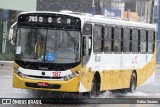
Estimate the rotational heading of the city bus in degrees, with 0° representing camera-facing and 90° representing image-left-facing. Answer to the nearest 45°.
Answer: approximately 45°
